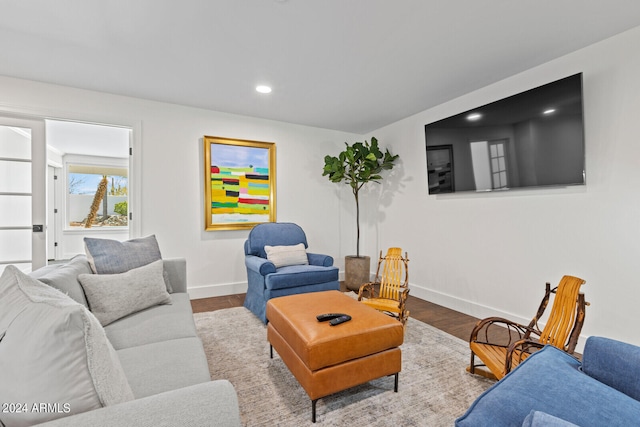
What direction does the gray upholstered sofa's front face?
to the viewer's right

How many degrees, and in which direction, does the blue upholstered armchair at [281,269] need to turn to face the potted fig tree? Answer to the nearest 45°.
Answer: approximately 90° to its left

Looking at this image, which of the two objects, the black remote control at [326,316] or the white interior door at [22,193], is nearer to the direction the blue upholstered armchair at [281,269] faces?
the black remote control

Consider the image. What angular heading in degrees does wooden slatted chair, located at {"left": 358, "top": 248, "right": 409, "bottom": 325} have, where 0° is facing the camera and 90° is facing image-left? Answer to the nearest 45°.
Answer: approximately 45°

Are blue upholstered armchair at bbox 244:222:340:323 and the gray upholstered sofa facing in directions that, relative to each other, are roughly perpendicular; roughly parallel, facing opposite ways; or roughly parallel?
roughly perpendicular

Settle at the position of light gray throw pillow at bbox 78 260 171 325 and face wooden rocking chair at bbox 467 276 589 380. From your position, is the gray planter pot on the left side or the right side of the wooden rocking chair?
left

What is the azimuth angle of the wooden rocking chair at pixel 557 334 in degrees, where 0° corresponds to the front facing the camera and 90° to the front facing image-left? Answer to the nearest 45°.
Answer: approximately 45°

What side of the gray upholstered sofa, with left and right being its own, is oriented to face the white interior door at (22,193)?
left

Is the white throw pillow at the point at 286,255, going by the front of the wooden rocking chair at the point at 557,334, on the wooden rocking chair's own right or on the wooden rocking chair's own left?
on the wooden rocking chair's own right

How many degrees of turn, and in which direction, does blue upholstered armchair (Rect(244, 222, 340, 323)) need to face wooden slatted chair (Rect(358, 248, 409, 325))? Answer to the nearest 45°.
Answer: approximately 45° to its left
